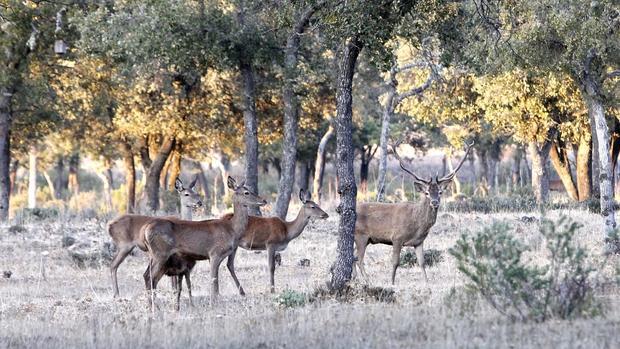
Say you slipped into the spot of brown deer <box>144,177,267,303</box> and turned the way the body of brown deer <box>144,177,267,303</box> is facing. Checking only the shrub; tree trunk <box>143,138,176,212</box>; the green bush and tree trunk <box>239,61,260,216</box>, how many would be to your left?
2

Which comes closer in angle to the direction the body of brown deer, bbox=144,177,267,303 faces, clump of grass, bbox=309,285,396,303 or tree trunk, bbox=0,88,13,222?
the clump of grass

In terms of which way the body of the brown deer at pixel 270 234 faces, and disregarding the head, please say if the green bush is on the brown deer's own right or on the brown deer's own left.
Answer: on the brown deer's own right

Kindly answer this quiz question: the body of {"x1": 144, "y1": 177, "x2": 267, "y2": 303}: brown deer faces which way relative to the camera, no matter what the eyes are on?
to the viewer's right

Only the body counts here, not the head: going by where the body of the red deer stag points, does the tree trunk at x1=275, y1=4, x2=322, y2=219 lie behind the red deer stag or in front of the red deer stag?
behind

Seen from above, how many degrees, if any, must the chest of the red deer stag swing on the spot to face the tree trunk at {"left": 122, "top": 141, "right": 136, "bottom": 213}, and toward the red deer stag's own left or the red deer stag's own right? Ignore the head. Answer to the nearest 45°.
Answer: approximately 180°

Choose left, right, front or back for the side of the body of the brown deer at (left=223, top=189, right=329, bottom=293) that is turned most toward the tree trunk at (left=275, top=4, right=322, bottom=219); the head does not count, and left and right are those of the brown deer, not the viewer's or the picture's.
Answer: left

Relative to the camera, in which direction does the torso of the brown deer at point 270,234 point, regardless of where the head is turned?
to the viewer's right

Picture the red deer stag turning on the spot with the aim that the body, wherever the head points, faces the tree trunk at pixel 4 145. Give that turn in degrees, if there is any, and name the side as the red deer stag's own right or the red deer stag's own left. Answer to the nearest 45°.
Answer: approximately 180°

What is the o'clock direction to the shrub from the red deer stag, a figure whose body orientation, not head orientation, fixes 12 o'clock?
The shrub is roughly at 1 o'clock from the red deer stag.
